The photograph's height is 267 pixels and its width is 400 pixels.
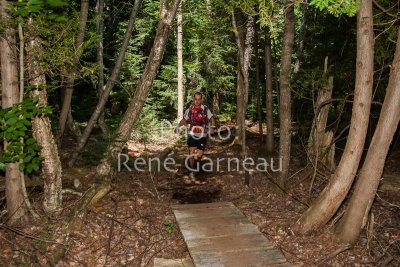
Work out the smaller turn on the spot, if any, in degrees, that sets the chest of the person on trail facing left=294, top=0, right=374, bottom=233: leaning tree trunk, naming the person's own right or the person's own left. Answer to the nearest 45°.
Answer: approximately 45° to the person's own left

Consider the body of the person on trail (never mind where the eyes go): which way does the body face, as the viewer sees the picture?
toward the camera

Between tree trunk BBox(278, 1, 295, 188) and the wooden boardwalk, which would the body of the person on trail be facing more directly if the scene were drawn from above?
the wooden boardwalk

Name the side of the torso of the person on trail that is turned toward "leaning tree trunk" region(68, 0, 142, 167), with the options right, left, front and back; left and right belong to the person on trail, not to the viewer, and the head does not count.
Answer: right

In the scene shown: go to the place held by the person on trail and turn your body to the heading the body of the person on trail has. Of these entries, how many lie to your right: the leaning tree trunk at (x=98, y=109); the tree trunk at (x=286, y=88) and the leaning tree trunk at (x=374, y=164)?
1

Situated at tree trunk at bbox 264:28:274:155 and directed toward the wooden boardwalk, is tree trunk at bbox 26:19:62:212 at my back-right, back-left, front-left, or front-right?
front-right

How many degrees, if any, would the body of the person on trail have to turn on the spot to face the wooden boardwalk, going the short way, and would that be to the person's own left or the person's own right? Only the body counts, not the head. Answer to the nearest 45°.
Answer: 0° — they already face it

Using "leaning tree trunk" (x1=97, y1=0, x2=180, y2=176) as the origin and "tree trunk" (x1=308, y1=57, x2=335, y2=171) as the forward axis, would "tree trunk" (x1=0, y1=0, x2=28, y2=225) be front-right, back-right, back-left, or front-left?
back-right

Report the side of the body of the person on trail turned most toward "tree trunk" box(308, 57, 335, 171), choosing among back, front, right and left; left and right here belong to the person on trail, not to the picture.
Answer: left

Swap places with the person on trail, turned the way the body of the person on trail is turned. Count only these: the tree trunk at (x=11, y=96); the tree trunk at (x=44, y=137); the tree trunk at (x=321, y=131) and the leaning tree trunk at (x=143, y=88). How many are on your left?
1

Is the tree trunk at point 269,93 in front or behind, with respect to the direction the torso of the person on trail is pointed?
behind

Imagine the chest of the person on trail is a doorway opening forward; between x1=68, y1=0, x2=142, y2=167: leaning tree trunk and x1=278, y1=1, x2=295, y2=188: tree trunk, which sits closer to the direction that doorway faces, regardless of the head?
the tree trunk
